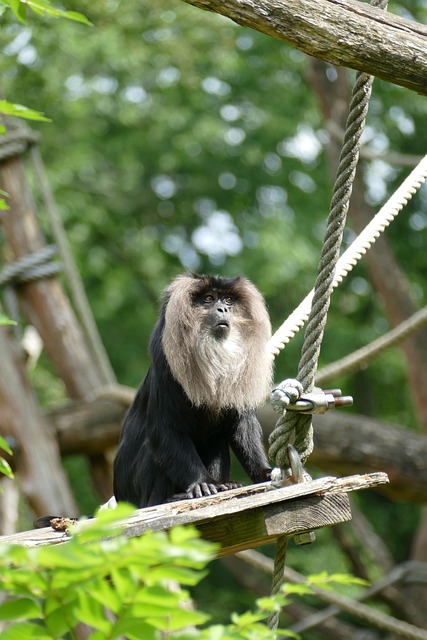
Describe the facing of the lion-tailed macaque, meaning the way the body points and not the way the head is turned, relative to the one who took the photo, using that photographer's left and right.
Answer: facing the viewer and to the right of the viewer

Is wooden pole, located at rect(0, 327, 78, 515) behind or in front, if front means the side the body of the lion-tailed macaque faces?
behind

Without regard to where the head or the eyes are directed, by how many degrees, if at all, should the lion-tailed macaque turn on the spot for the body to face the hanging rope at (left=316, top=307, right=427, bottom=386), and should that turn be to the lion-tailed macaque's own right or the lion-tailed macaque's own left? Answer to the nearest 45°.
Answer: approximately 90° to the lion-tailed macaque's own left

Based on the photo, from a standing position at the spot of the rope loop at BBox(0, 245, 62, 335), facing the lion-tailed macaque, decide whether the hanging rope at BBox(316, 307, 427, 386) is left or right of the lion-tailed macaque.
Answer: left
